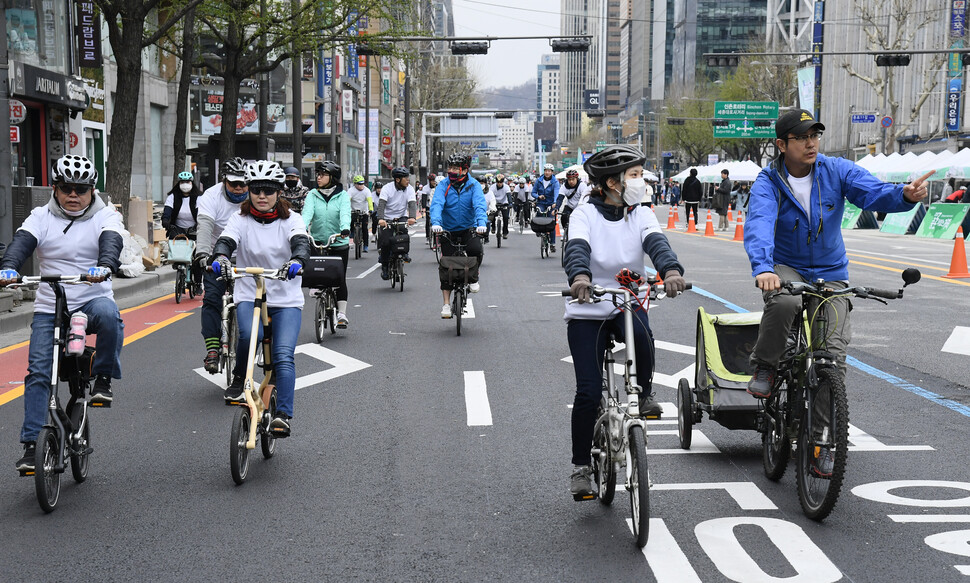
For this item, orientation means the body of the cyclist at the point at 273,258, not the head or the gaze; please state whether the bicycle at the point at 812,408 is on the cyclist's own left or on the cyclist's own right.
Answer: on the cyclist's own left

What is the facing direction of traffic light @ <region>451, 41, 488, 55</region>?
away from the camera

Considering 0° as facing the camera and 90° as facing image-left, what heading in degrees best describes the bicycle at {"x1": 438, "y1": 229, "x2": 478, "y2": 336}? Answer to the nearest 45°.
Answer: approximately 0°

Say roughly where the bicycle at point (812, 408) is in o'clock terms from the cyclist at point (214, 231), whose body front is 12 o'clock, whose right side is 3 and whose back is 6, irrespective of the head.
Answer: The bicycle is roughly at 11 o'clock from the cyclist.

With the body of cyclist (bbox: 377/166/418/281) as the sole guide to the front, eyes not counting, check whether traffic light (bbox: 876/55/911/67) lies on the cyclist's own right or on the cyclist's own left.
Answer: on the cyclist's own left

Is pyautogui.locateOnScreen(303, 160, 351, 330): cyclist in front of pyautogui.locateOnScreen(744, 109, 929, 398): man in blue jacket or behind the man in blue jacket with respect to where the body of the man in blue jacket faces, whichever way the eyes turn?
behind
